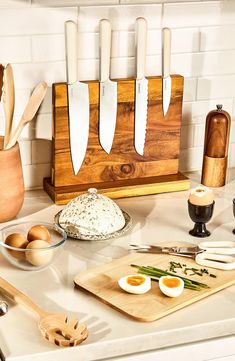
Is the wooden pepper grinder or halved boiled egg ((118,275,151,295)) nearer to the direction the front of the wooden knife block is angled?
the halved boiled egg

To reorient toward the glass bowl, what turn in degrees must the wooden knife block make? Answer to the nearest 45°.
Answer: approximately 45° to its right

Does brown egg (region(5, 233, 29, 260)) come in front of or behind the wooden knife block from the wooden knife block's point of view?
in front

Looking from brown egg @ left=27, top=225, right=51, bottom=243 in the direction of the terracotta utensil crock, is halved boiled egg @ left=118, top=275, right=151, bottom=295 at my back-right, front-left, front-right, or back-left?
back-right

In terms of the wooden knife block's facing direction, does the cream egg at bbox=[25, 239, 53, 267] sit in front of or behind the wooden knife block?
in front

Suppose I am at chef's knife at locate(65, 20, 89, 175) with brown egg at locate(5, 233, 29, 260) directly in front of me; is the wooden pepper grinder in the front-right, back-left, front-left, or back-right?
back-left

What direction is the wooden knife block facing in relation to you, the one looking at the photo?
facing the viewer

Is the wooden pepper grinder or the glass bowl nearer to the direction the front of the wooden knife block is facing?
the glass bowl

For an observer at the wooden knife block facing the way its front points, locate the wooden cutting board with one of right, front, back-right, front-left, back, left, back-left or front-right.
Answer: front

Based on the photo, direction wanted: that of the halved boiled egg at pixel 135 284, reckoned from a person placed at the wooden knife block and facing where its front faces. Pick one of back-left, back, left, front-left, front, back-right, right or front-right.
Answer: front
